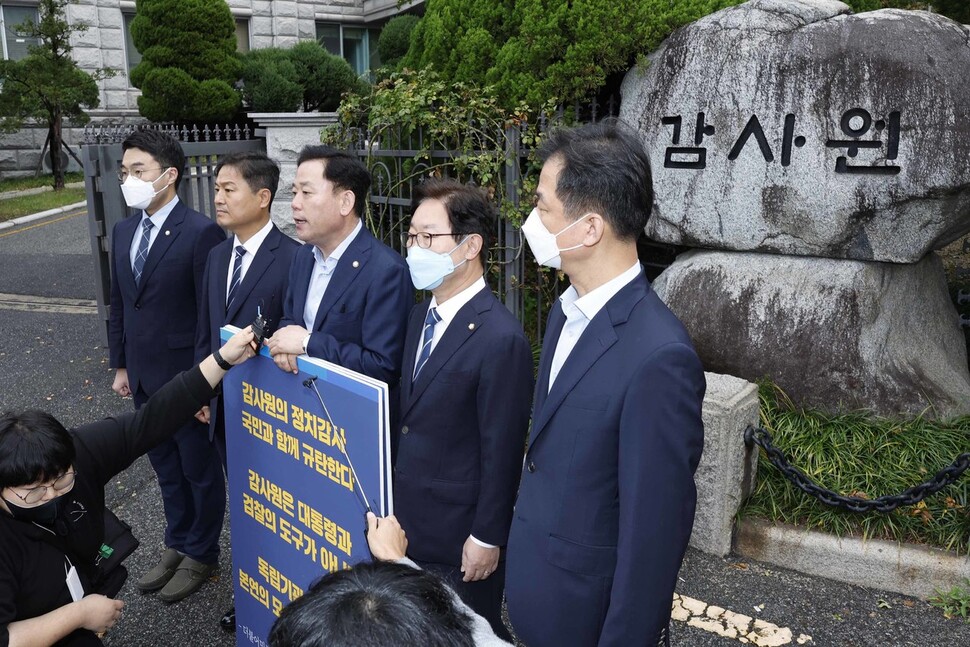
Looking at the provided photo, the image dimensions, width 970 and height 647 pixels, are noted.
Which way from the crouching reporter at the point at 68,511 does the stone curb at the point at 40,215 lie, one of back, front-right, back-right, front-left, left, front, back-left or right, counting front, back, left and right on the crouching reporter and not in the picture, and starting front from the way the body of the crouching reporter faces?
back-left

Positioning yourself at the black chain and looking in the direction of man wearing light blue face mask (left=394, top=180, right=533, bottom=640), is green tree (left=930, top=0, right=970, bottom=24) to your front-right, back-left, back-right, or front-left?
back-right

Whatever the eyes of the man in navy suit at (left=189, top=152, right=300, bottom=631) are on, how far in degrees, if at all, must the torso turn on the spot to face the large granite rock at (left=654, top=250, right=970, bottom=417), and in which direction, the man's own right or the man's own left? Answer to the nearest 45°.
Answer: approximately 135° to the man's own left

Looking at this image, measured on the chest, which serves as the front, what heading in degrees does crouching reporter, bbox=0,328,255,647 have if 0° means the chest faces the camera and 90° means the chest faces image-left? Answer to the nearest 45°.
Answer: approximately 315°

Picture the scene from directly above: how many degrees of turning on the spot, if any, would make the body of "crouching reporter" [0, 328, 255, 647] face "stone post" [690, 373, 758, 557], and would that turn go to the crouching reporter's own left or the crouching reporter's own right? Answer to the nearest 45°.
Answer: approximately 45° to the crouching reporter's own left

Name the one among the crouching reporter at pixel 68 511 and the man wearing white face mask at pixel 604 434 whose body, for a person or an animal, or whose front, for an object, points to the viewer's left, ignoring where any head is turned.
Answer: the man wearing white face mask

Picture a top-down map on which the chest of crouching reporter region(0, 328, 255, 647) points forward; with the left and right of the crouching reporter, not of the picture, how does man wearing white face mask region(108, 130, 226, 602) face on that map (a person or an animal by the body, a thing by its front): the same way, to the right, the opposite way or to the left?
to the right

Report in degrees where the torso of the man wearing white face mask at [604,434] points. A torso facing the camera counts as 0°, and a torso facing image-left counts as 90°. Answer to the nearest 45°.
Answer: approximately 90°

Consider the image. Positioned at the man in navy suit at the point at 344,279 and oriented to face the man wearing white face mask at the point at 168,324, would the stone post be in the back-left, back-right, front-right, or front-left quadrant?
back-right

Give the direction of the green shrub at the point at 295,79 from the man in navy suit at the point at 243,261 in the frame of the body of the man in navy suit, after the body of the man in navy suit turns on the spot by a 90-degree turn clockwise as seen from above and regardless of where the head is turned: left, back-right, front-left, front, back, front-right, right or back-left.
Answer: front-right
